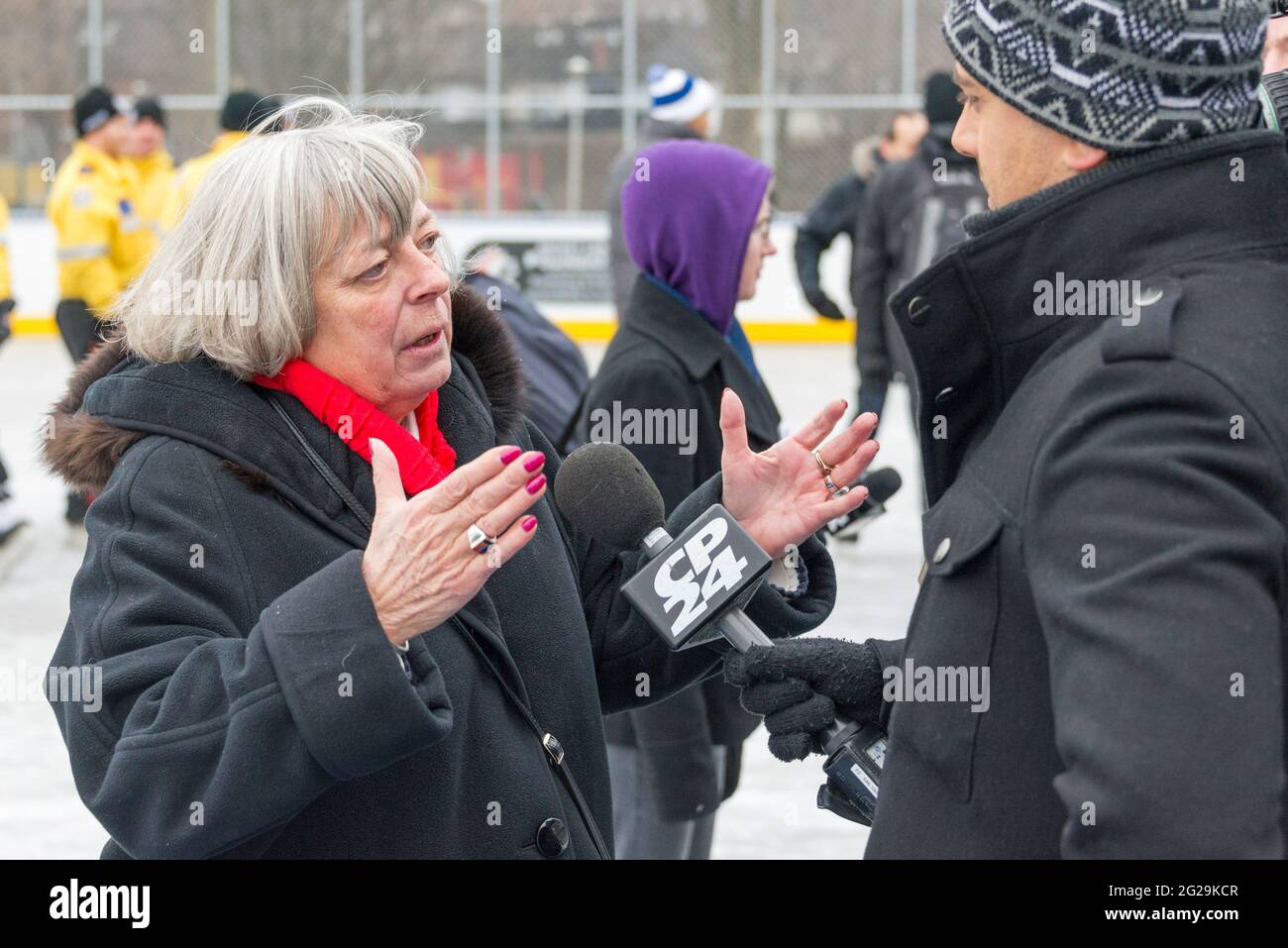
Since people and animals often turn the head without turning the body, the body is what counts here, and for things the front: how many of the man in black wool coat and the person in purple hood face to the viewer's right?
1

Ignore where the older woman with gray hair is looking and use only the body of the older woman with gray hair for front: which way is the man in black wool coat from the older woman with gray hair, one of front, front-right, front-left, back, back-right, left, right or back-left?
front

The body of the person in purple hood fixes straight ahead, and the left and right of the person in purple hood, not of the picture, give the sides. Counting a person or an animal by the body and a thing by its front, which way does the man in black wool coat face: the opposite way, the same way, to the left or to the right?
the opposite way

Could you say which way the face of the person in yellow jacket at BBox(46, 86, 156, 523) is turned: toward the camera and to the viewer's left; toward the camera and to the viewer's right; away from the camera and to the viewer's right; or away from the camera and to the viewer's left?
toward the camera and to the viewer's right

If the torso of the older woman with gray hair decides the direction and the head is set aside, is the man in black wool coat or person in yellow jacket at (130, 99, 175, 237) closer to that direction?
the man in black wool coat

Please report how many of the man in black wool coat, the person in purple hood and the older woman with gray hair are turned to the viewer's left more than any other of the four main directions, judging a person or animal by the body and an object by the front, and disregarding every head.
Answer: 1

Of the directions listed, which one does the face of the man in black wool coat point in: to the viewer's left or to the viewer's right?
to the viewer's left

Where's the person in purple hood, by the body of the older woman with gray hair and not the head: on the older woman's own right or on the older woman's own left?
on the older woman's own left

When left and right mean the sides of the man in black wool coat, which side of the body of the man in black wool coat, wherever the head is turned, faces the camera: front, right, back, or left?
left

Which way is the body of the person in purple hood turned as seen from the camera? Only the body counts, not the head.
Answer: to the viewer's right

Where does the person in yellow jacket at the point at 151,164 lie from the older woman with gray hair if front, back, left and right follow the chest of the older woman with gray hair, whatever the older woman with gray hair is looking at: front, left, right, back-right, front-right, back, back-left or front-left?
back-left

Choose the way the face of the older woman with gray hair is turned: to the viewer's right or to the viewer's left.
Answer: to the viewer's right

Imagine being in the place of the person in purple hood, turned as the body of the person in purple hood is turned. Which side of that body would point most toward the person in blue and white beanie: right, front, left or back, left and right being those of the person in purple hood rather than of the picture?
left

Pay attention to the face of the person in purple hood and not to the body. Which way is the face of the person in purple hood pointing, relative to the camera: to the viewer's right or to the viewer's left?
to the viewer's right
